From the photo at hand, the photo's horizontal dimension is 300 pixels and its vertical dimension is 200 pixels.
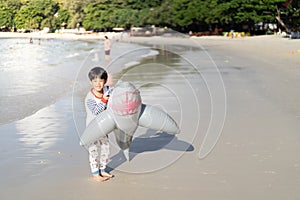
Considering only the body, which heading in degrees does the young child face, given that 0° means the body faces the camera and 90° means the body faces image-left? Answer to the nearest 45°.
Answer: approximately 315°
